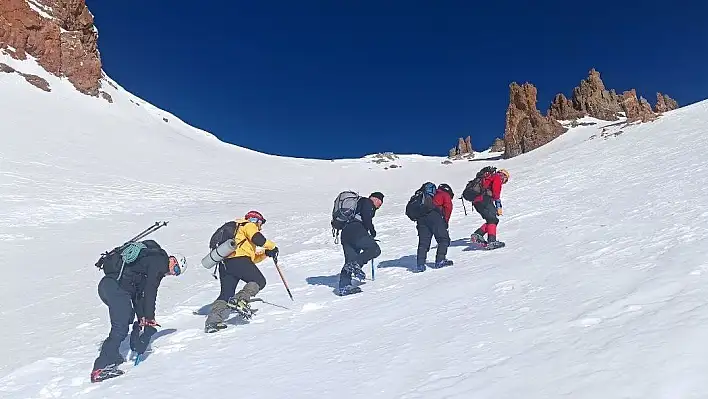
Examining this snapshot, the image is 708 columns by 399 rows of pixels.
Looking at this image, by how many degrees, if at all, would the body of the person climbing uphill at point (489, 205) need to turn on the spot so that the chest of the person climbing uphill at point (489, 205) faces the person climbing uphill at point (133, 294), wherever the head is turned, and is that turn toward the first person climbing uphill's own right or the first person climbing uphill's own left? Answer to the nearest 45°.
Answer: approximately 135° to the first person climbing uphill's own right

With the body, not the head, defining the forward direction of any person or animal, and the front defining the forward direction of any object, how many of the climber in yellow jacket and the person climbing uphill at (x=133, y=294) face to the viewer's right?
2

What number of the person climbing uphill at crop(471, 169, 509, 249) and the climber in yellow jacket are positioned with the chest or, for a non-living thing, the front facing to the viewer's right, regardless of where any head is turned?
2

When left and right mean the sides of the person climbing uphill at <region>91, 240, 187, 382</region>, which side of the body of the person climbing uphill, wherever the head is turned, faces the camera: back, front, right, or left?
right

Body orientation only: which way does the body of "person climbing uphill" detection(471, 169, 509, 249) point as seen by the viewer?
to the viewer's right

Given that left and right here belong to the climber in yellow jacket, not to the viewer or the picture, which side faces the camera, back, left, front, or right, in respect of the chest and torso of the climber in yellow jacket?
right

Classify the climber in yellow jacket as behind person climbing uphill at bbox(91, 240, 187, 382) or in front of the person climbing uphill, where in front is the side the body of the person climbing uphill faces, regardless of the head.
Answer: in front

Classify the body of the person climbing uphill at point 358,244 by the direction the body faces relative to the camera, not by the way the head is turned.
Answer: to the viewer's right
